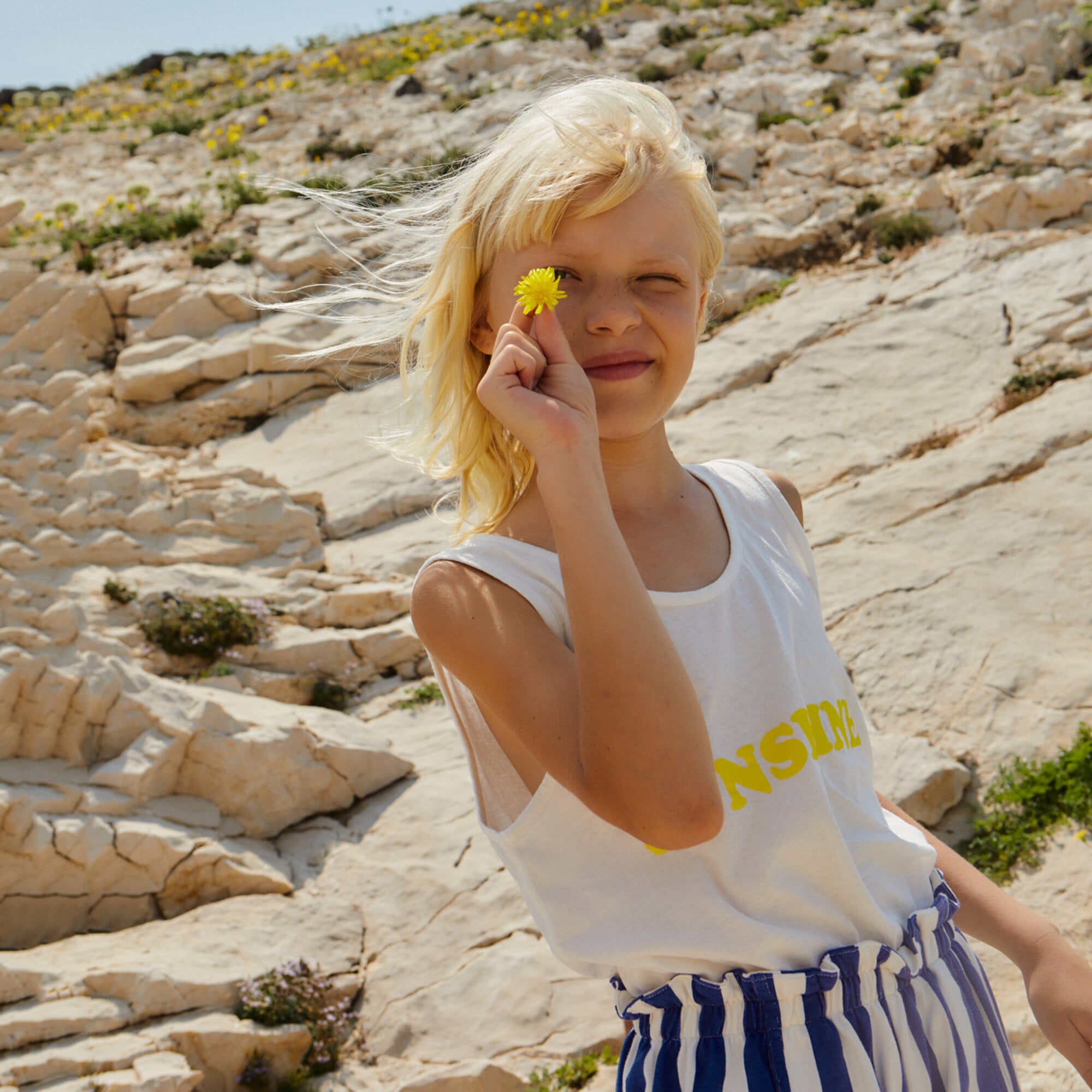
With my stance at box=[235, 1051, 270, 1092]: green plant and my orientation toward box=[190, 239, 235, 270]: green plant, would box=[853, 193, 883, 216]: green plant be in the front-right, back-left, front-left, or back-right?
front-right

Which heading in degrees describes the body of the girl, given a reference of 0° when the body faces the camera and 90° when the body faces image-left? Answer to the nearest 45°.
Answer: approximately 315°

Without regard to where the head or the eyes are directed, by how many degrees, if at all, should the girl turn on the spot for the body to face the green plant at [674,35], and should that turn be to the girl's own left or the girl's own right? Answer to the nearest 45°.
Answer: approximately 135° to the girl's own left

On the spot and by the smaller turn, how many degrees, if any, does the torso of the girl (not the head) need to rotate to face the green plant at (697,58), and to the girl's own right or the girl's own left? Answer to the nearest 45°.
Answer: approximately 135° to the girl's own left

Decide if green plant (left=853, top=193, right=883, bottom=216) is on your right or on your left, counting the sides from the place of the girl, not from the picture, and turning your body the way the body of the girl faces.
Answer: on your left

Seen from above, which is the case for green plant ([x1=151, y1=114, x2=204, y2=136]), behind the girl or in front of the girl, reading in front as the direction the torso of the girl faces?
behind

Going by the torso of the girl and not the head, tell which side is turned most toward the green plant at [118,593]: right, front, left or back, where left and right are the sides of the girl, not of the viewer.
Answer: back

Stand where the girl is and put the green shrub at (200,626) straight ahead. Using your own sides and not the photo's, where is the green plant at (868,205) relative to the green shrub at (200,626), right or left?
right

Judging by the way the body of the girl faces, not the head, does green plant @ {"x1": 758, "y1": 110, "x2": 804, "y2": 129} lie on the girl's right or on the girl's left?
on the girl's left

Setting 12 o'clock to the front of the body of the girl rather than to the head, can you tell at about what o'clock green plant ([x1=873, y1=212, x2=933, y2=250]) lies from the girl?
The green plant is roughly at 8 o'clock from the girl.

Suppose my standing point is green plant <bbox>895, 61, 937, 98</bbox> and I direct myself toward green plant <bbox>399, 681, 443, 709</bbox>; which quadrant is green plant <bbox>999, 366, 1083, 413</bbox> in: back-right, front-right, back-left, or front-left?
front-left
